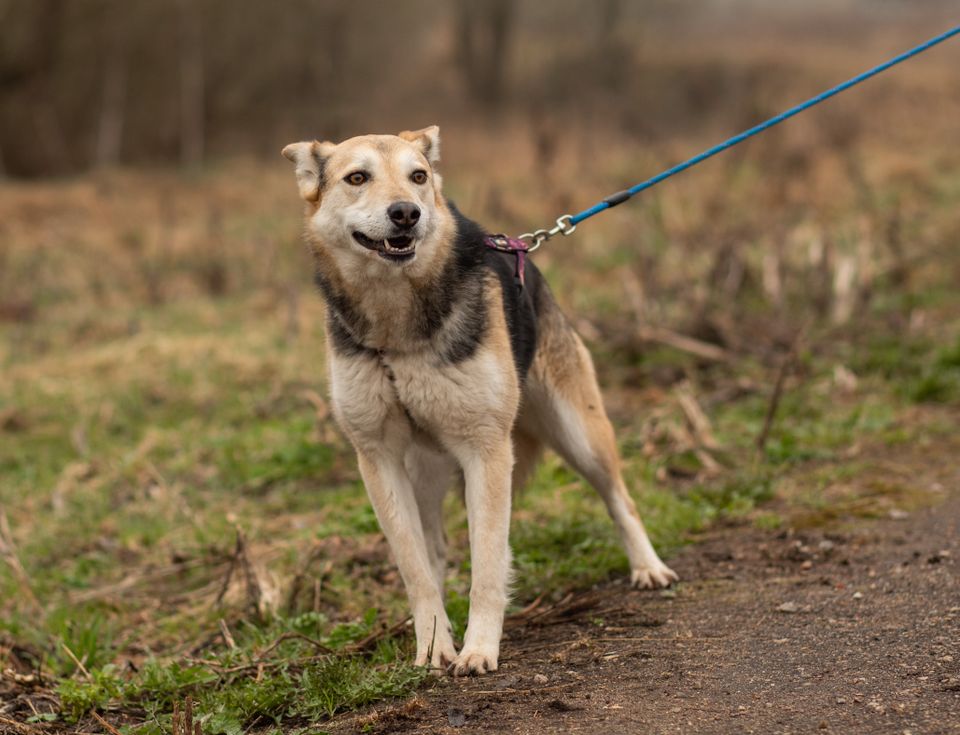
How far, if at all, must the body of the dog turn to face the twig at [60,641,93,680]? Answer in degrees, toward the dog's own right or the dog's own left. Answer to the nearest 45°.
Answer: approximately 45° to the dog's own right

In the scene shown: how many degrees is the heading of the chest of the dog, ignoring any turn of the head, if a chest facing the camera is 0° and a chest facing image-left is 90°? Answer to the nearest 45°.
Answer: approximately 45°

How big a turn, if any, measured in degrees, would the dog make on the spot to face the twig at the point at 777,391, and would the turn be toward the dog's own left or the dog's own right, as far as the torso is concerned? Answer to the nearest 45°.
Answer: approximately 180°

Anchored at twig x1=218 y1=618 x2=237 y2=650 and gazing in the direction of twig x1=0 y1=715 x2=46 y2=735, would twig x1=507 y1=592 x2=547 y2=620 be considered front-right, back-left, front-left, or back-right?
back-left

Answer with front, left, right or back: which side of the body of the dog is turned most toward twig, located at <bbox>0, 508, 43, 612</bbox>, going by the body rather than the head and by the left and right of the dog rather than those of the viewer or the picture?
right

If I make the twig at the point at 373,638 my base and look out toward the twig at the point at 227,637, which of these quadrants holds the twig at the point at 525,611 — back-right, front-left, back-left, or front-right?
back-right

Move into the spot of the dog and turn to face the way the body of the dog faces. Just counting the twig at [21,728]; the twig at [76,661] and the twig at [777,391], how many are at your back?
1

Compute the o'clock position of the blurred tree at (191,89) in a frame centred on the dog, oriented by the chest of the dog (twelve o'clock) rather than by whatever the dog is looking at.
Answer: The blurred tree is roughly at 4 o'clock from the dog.

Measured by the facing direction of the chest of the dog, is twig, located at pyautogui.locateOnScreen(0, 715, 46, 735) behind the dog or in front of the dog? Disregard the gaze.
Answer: in front
